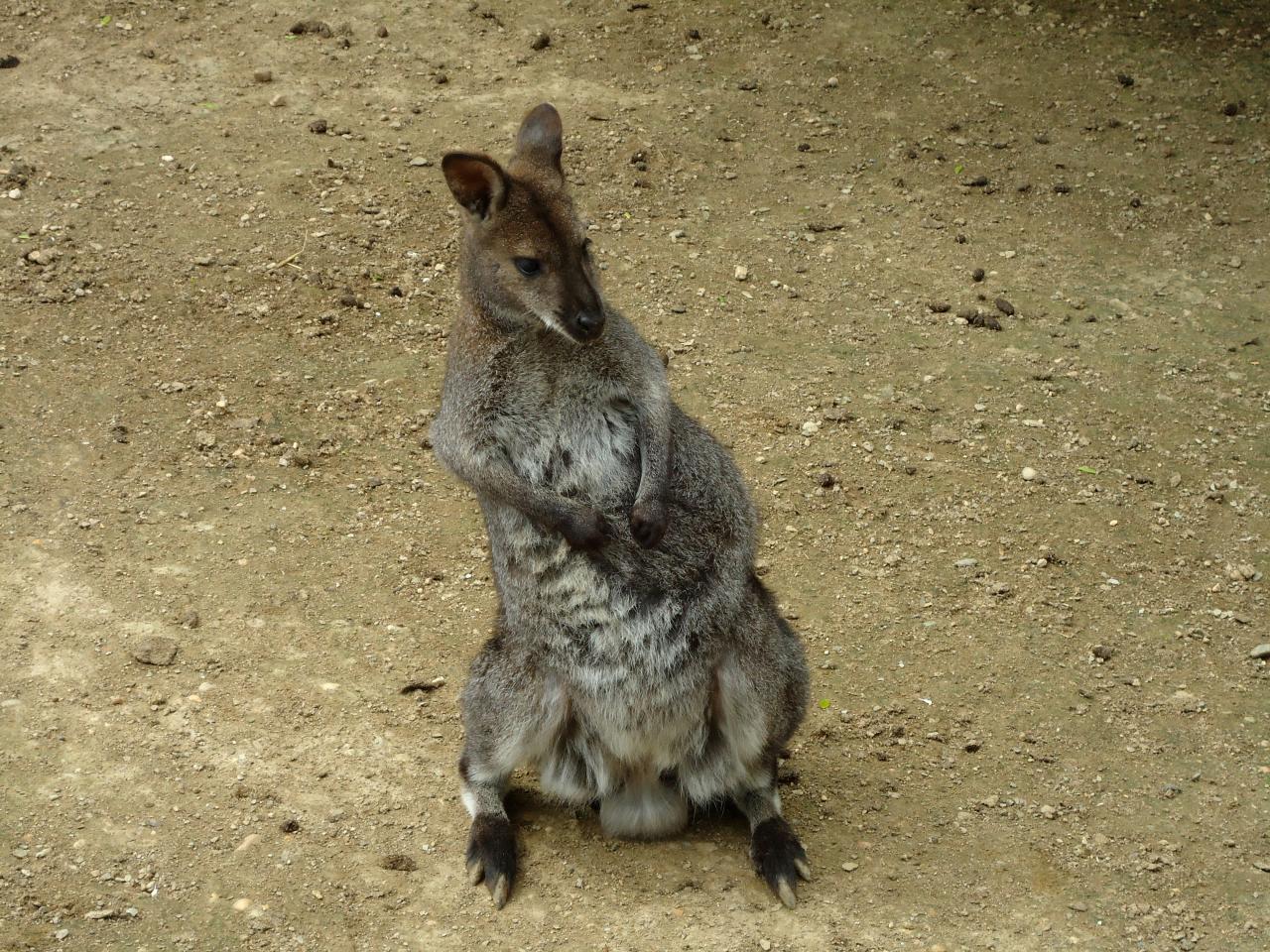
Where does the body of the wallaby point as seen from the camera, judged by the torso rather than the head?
toward the camera

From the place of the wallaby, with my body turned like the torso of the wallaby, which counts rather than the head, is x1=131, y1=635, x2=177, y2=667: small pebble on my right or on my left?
on my right

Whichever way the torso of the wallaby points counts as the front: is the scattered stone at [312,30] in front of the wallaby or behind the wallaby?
behind

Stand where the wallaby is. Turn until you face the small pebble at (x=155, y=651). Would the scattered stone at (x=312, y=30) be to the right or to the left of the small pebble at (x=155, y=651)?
right
